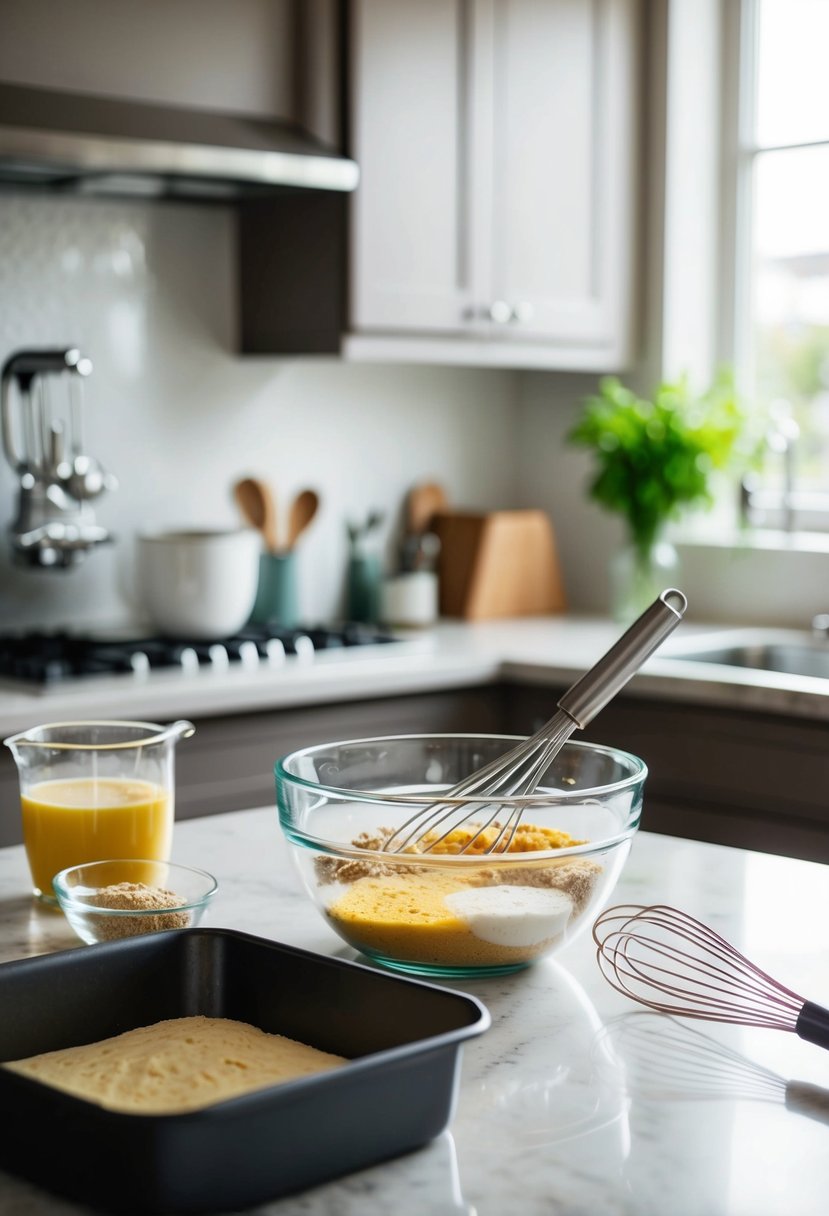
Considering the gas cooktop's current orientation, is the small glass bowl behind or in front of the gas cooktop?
in front

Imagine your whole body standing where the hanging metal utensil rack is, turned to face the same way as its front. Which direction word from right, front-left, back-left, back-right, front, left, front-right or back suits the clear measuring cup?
front-right

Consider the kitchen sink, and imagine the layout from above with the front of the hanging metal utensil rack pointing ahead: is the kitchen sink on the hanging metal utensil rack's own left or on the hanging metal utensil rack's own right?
on the hanging metal utensil rack's own left

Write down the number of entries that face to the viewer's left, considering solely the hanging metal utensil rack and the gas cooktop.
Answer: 0

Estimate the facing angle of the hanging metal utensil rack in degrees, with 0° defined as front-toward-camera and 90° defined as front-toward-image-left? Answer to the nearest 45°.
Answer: approximately 315°
